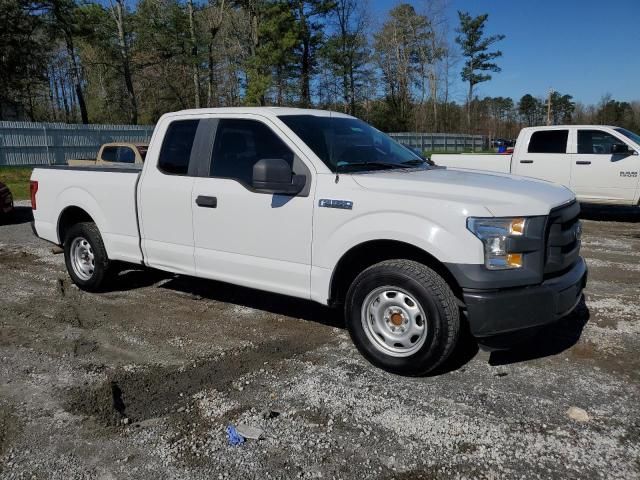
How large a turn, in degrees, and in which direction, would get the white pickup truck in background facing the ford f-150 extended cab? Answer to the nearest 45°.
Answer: approximately 90° to its right

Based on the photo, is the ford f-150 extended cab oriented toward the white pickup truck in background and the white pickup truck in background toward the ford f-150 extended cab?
no

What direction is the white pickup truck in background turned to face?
to the viewer's right

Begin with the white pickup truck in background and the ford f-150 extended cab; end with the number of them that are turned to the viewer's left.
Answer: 0

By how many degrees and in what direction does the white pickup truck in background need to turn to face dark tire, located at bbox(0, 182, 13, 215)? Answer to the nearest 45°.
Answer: approximately 180°

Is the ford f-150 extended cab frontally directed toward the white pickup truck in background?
no

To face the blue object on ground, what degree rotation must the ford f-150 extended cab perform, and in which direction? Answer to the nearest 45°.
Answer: approximately 90° to its right

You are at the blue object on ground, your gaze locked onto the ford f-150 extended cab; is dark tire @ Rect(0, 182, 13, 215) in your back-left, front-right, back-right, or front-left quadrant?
front-left

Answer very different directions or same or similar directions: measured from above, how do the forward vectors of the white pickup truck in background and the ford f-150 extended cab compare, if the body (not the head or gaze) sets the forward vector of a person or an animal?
same or similar directions

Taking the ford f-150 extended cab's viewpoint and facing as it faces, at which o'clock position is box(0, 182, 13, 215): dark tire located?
The dark tire is roughly at 6 o'clock from the ford f-150 extended cab.

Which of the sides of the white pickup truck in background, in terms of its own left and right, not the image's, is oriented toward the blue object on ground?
right
